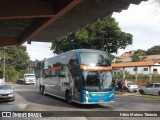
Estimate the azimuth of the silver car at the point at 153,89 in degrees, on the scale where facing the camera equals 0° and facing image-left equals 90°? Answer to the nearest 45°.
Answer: approximately 90°

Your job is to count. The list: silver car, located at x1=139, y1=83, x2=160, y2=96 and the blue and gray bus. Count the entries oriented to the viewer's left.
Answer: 1

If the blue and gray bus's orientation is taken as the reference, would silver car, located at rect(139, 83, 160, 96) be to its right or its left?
on its left

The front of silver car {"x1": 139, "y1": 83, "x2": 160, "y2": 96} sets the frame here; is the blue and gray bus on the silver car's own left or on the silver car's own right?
on the silver car's own left
